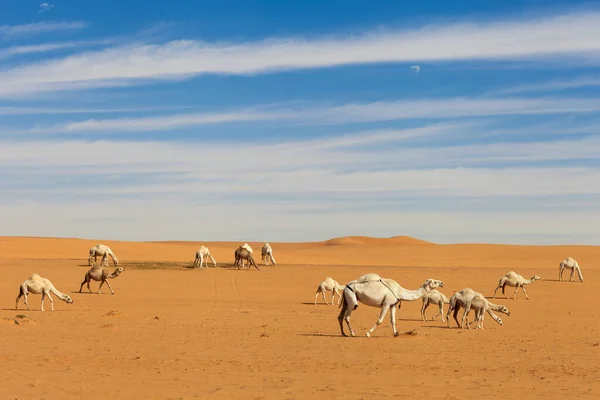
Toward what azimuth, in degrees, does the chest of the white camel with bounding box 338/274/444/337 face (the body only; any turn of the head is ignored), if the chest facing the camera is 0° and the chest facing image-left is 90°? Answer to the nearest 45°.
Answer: approximately 270°
